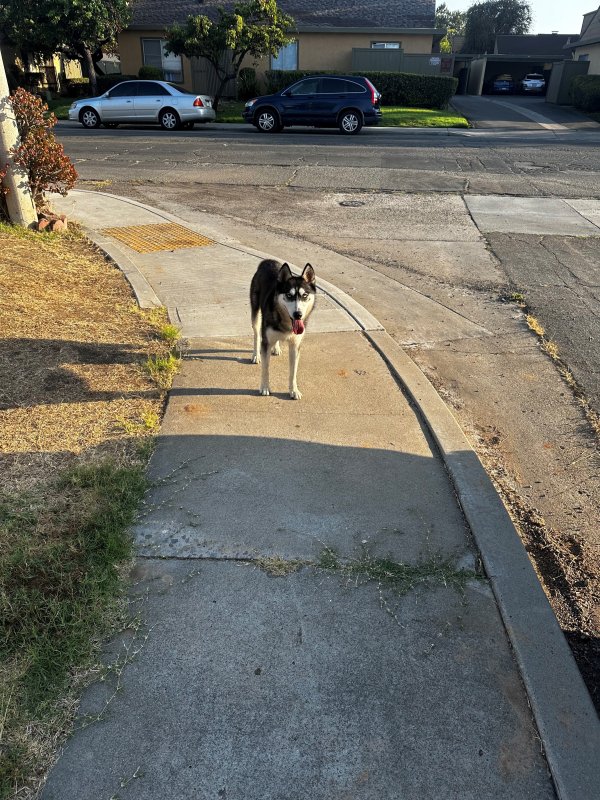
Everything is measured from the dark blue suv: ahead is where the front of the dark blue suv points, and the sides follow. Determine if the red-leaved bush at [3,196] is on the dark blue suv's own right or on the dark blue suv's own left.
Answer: on the dark blue suv's own left

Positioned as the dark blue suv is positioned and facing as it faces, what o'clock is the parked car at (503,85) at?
The parked car is roughly at 4 o'clock from the dark blue suv.

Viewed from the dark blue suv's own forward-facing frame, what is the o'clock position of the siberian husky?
The siberian husky is roughly at 9 o'clock from the dark blue suv.

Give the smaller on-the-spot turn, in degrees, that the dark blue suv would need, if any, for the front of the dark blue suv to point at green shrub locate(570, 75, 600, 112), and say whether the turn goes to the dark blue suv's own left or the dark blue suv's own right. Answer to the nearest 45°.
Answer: approximately 135° to the dark blue suv's own right

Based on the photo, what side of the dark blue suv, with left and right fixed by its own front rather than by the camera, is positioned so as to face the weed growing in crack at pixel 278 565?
left

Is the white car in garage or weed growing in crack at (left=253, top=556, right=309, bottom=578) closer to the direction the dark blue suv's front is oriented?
the weed growing in crack

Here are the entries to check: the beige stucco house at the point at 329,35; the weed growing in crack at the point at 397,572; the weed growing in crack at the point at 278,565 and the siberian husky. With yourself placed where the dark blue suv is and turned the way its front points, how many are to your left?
3

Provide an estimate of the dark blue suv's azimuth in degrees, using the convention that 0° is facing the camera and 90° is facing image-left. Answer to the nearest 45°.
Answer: approximately 90°

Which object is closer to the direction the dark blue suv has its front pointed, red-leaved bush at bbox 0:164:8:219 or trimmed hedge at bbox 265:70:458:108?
the red-leaved bush
